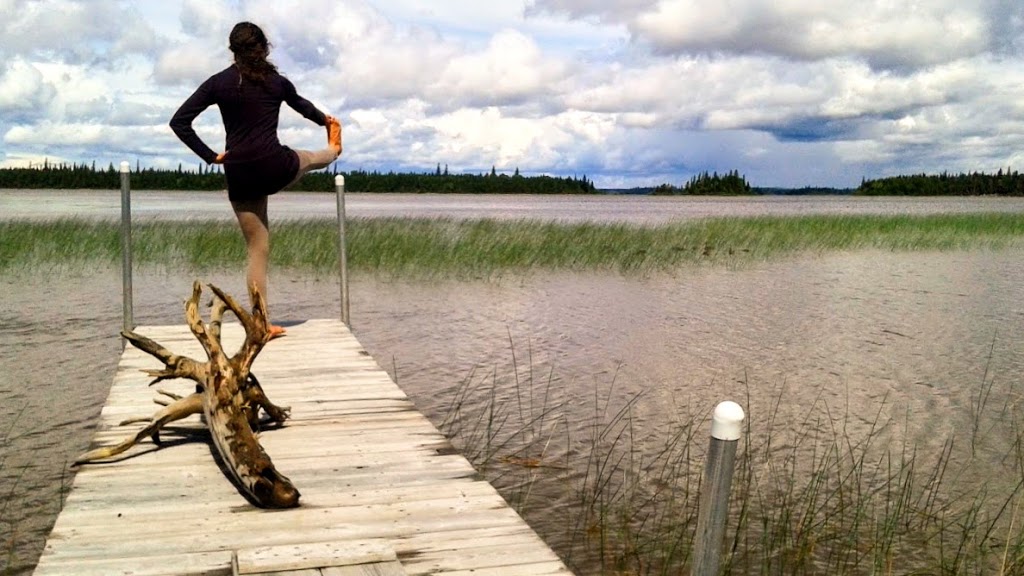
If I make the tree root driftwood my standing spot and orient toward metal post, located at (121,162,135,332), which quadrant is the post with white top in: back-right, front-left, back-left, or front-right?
back-right

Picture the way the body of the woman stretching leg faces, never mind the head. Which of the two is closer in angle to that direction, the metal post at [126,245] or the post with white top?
the metal post

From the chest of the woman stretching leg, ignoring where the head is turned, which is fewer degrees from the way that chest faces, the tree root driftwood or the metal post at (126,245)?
the metal post

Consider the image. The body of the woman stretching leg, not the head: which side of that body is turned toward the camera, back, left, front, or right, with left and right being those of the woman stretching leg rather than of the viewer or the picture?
back

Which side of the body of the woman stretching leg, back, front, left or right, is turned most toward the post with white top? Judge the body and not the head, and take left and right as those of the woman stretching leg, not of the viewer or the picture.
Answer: back

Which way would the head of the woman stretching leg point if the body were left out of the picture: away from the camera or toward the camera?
away from the camera

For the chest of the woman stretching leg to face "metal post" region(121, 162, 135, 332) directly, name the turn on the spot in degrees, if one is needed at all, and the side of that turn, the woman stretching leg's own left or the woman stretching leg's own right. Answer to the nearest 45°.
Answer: approximately 45° to the woman stretching leg's own left

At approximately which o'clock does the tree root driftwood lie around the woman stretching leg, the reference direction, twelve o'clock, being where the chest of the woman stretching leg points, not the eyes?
The tree root driftwood is roughly at 6 o'clock from the woman stretching leg.
